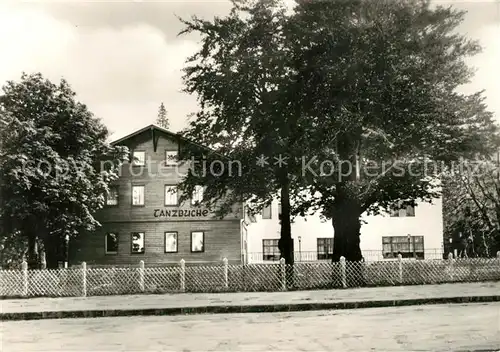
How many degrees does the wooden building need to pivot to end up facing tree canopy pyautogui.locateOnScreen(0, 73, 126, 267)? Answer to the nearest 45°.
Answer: approximately 45° to its right

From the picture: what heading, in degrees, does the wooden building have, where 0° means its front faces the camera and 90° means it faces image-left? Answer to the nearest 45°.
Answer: approximately 0°
